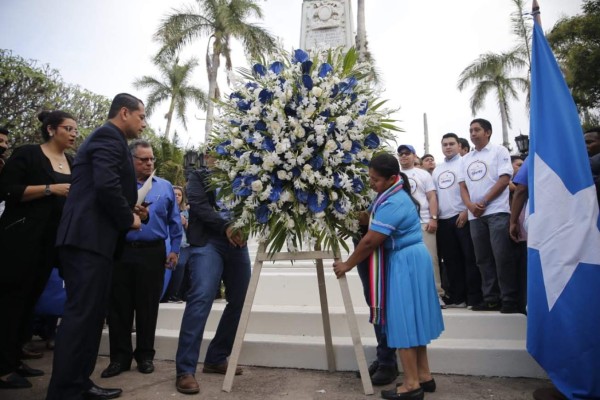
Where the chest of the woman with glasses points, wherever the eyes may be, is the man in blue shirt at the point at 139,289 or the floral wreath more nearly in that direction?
the floral wreath

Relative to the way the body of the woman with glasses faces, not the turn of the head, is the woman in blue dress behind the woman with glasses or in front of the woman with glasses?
in front

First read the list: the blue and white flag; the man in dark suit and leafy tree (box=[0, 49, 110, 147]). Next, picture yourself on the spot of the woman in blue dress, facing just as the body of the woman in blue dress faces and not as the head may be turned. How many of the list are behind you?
1

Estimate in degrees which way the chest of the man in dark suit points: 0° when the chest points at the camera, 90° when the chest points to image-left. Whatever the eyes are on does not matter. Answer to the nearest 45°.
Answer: approximately 270°

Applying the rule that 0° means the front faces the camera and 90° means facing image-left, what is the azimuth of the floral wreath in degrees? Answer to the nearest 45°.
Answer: approximately 0°

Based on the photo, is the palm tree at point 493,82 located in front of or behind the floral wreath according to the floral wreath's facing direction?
behind

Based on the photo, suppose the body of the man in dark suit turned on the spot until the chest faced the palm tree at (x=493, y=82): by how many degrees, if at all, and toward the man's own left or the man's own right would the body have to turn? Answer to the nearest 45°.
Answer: approximately 45° to the man's own left

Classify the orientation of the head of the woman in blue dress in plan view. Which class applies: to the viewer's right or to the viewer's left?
to the viewer's left

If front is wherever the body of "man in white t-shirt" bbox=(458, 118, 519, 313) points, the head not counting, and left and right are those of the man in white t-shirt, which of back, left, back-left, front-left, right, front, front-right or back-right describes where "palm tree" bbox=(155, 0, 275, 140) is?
right

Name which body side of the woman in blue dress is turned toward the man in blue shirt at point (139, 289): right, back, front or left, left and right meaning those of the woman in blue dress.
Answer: front

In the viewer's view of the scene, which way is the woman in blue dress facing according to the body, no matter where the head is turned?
to the viewer's left
